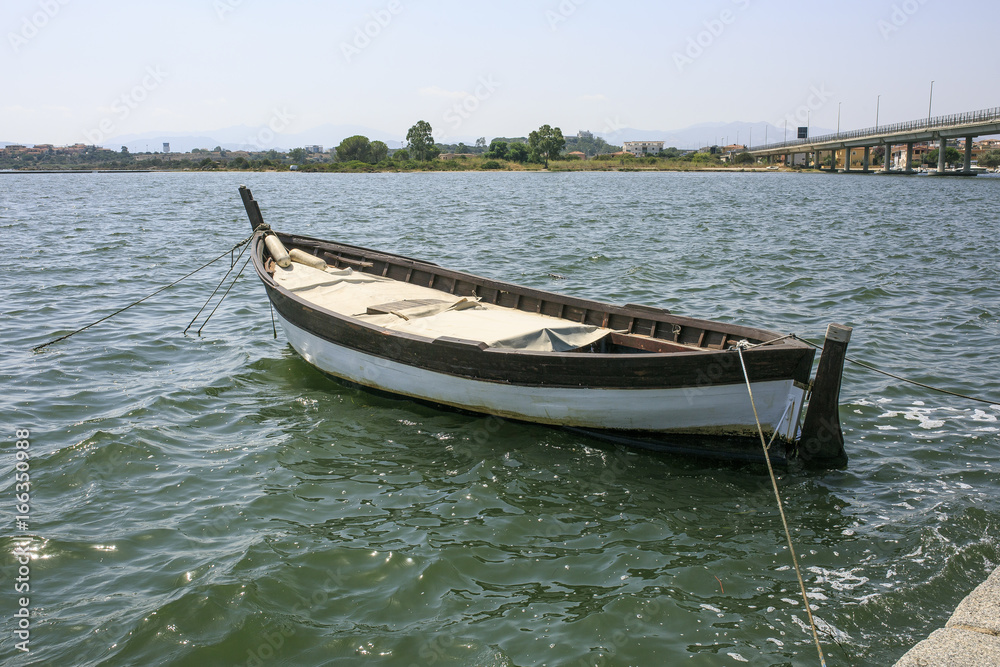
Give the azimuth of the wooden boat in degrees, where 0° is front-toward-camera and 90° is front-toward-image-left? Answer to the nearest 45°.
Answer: approximately 135°
